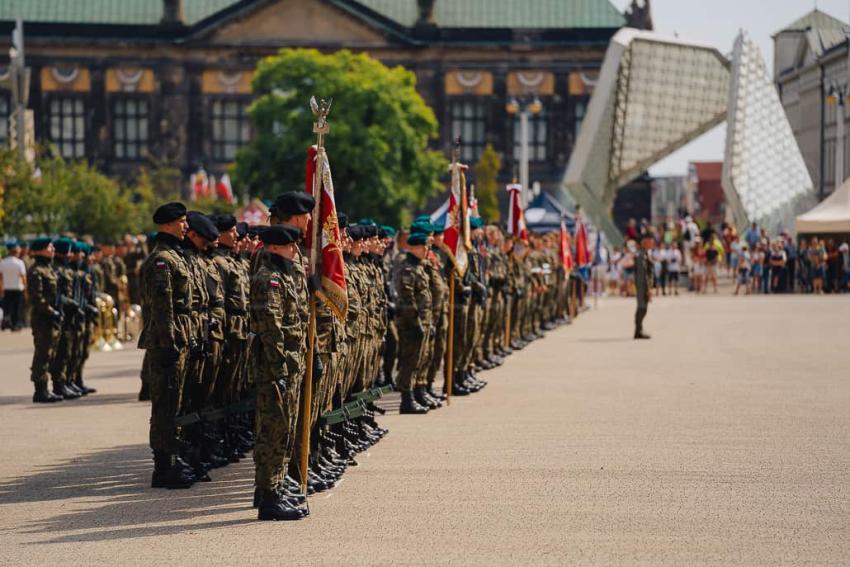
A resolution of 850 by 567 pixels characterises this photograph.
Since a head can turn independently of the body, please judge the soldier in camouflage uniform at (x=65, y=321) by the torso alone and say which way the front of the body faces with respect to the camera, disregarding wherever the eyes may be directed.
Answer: to the viewer's right

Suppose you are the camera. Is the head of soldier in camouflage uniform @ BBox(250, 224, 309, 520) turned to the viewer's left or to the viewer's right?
to the viewer's right

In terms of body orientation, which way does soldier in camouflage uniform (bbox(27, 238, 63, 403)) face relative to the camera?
to the viewer's right

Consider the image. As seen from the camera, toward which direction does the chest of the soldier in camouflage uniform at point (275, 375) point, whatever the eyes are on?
to the viewer's right

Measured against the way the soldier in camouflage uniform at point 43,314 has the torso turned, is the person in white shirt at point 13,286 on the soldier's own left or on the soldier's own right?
on the soldier's own left

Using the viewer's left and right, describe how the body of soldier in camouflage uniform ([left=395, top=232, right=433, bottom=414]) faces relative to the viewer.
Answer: facing to the right of the viewer

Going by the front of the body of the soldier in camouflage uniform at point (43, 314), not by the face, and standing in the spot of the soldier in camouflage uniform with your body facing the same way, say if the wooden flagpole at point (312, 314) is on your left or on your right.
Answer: on your right

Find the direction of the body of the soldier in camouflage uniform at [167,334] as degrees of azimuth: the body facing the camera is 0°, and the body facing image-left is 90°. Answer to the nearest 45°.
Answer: approximately 270°

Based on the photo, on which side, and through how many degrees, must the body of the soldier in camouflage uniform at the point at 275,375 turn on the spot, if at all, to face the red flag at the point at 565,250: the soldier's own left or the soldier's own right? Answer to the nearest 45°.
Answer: approximately 90° to the soldier's own left

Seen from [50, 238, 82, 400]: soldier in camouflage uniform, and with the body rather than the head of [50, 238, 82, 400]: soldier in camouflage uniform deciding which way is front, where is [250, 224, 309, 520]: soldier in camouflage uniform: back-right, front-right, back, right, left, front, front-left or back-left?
right

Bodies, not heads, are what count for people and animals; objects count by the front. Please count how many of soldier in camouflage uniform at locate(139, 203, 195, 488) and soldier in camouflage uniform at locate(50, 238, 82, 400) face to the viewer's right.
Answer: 2
